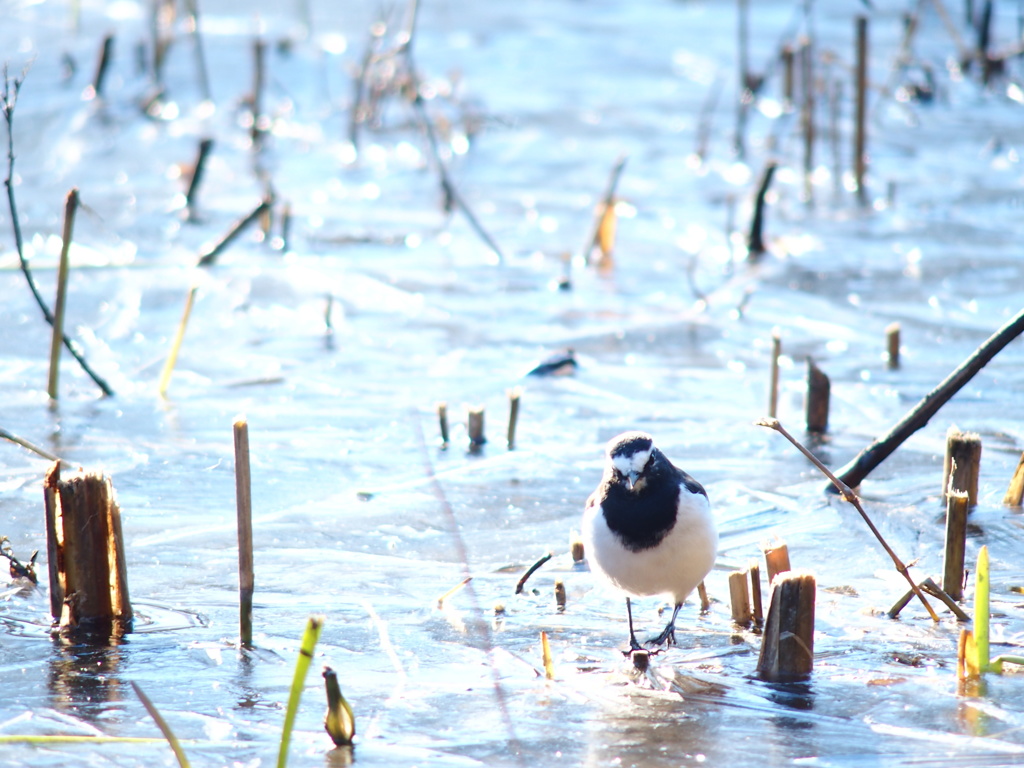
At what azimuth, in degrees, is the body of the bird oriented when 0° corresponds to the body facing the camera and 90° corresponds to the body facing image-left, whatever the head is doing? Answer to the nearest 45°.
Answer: approximately 0°

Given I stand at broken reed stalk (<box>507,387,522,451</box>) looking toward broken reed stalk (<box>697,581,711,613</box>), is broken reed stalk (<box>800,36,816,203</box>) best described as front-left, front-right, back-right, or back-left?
back-left

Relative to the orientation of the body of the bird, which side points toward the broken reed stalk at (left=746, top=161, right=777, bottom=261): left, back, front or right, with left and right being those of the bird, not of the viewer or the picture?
back

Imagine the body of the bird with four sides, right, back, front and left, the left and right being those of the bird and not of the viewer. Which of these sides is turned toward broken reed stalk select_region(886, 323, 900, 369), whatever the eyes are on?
back

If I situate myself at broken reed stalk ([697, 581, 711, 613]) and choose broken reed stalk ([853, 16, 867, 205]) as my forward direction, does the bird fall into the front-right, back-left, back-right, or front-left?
back-left

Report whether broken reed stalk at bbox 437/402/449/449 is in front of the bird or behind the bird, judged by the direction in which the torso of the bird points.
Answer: behind
